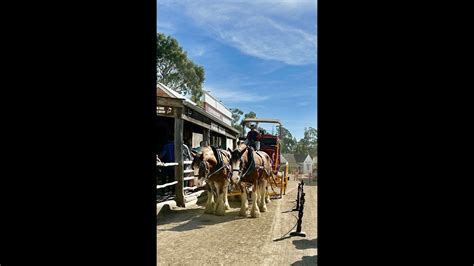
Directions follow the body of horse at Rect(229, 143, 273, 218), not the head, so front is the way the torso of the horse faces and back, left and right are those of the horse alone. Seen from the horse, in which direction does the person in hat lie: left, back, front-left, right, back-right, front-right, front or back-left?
back-right

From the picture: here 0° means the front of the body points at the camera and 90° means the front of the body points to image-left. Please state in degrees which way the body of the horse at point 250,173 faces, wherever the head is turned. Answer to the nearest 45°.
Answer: approximately 45°

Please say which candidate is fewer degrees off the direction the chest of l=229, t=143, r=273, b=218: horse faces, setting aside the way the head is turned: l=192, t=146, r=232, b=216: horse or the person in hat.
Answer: the horse

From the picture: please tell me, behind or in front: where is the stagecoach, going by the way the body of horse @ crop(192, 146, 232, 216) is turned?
behind

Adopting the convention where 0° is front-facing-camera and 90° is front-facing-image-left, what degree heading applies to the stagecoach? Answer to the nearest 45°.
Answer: approximately 45°

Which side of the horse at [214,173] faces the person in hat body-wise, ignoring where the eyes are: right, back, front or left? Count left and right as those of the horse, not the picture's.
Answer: back

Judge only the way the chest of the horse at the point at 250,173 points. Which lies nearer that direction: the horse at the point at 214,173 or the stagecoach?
the horse

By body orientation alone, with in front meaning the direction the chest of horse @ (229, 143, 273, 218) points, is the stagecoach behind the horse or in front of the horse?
behind

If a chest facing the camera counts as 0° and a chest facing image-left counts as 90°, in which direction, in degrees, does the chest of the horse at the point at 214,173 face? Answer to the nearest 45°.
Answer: approximately 45°
